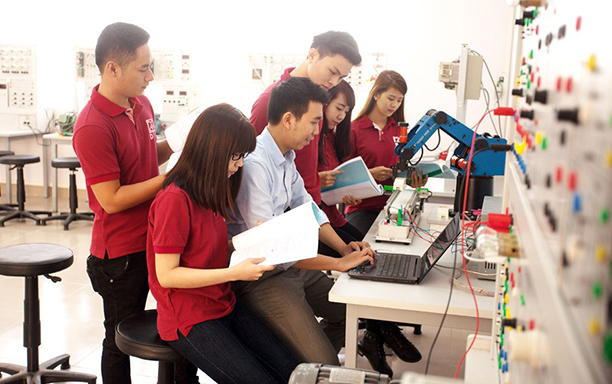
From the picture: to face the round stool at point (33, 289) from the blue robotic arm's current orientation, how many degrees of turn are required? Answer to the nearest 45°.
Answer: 0° — it already faces it

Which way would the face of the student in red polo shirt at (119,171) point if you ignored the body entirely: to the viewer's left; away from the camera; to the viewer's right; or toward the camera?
to the viewer's right

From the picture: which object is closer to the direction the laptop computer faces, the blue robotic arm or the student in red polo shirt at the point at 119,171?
the student in red polo shirt

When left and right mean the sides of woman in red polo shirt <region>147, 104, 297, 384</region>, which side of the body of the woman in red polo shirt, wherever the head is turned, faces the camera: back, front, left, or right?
right

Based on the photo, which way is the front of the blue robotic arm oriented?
to the viewer's left

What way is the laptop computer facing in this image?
to the viewer's left

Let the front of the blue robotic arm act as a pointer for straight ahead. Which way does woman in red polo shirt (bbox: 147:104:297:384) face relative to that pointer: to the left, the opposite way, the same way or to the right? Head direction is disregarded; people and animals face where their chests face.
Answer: the opposite way

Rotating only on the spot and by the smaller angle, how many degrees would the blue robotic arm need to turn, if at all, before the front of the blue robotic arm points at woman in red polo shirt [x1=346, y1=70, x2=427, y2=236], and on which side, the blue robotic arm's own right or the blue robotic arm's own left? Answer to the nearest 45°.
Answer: approximately 45° to the blue robotic arm's own right
